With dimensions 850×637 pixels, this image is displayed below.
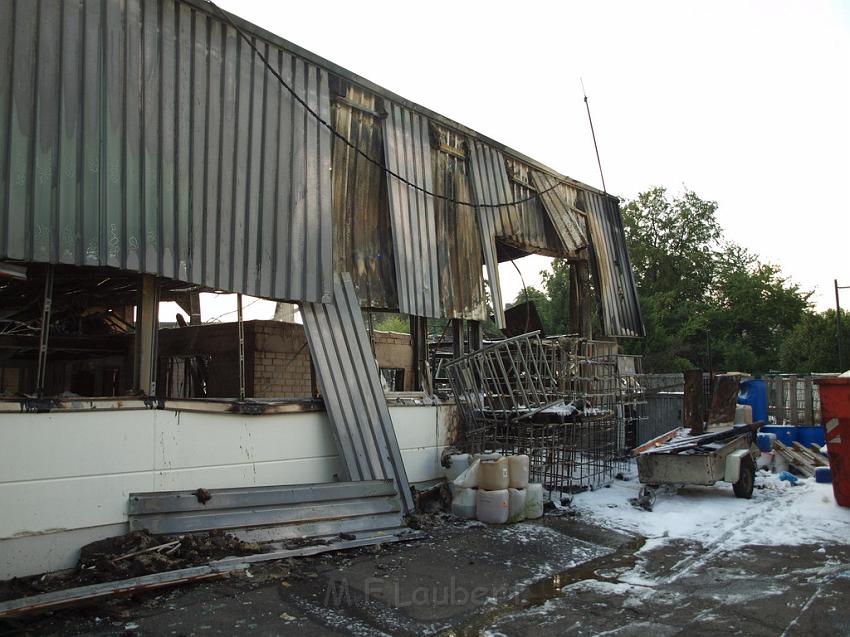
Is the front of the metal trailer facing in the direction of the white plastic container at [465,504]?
yes

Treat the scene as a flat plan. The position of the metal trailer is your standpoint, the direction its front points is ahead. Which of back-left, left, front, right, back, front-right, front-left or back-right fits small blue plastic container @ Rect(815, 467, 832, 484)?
back

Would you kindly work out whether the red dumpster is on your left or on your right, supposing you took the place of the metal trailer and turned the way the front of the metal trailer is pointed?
on your left

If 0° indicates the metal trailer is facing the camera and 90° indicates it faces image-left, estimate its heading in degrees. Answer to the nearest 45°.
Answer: approximately 45°

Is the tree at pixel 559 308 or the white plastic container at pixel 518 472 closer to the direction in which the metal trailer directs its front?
the white plastic container

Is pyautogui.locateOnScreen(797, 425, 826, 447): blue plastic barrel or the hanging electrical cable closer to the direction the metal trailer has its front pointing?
the hanging electrical cable

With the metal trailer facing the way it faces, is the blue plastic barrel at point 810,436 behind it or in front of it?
behind

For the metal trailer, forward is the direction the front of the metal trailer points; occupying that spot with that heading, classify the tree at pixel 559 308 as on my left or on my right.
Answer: on my right

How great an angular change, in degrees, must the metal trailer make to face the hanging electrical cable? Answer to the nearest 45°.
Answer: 0° — it already faces it

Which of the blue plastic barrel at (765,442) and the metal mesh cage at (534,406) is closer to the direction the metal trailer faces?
the metal mesh cage

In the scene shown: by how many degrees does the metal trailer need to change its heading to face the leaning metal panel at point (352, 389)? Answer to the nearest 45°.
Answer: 0° — it already faces it

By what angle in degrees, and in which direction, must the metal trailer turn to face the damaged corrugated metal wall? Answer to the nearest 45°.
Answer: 0° — it already faces it
